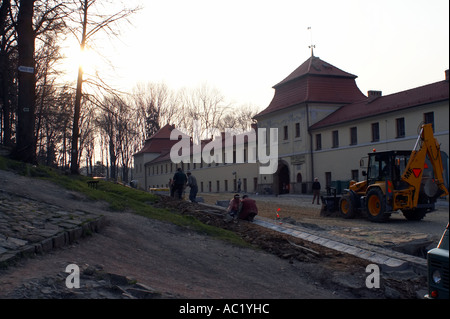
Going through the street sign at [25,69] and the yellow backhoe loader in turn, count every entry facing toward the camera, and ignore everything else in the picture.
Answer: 1

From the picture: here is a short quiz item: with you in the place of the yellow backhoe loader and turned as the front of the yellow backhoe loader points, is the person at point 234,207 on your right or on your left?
on your left

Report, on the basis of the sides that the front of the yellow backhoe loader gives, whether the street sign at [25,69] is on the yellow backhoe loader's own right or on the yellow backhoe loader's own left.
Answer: on the yellow backhoe loader's own left

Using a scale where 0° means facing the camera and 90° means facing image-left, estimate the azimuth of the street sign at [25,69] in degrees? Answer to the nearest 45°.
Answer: approximately 0°

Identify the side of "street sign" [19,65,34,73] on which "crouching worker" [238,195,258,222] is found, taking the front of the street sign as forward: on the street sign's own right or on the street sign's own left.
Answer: on the street sign's own left

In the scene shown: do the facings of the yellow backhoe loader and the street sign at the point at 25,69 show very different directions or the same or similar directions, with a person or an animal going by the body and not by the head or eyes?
very different directions

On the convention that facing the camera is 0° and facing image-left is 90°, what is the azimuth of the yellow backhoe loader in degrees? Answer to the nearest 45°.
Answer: approximately 135°

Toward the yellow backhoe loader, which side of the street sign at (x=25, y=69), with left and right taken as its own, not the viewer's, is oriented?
left
